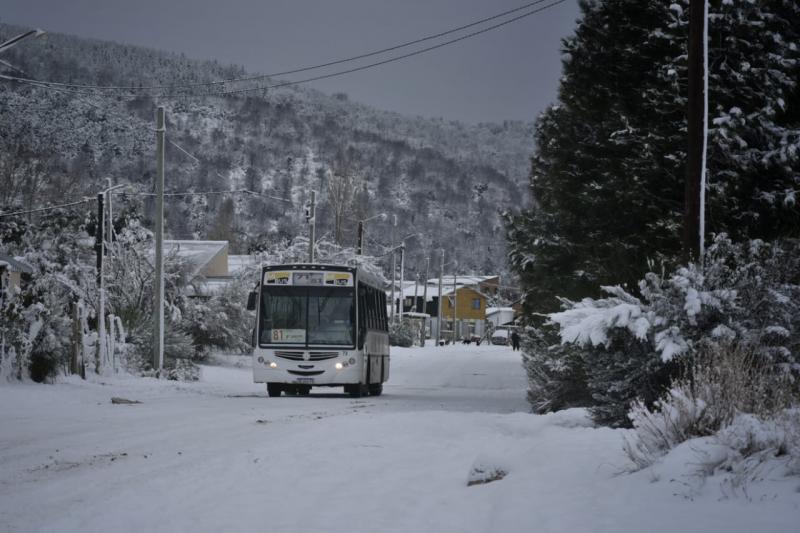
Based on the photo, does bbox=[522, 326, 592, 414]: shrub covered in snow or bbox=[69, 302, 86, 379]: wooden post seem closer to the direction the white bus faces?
the shrub covered in snow

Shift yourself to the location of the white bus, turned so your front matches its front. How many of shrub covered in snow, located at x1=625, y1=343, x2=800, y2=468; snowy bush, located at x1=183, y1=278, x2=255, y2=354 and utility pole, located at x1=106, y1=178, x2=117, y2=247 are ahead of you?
1

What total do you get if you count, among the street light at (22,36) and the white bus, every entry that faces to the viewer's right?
1

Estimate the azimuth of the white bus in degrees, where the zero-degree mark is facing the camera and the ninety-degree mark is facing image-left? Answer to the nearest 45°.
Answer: approximately 0°

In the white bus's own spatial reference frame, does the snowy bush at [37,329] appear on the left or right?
on its right

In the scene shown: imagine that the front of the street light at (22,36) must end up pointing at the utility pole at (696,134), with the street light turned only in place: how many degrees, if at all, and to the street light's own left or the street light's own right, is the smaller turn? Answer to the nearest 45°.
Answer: approximately 45° to the street light's own right

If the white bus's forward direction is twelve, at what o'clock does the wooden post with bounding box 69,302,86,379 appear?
The wooden post is roughly at 3 o'clock from the white bus.

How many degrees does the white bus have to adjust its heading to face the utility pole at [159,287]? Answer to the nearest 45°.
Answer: approximately 135° to its right

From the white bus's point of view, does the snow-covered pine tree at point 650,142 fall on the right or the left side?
on its left

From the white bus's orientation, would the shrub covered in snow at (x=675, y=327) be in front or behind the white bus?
in front

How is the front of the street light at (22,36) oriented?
to the viewer's right

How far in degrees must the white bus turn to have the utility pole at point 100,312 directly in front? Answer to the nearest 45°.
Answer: approximately 135° to its right

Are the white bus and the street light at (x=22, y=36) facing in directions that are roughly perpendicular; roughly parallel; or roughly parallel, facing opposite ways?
roughly perpendicular
